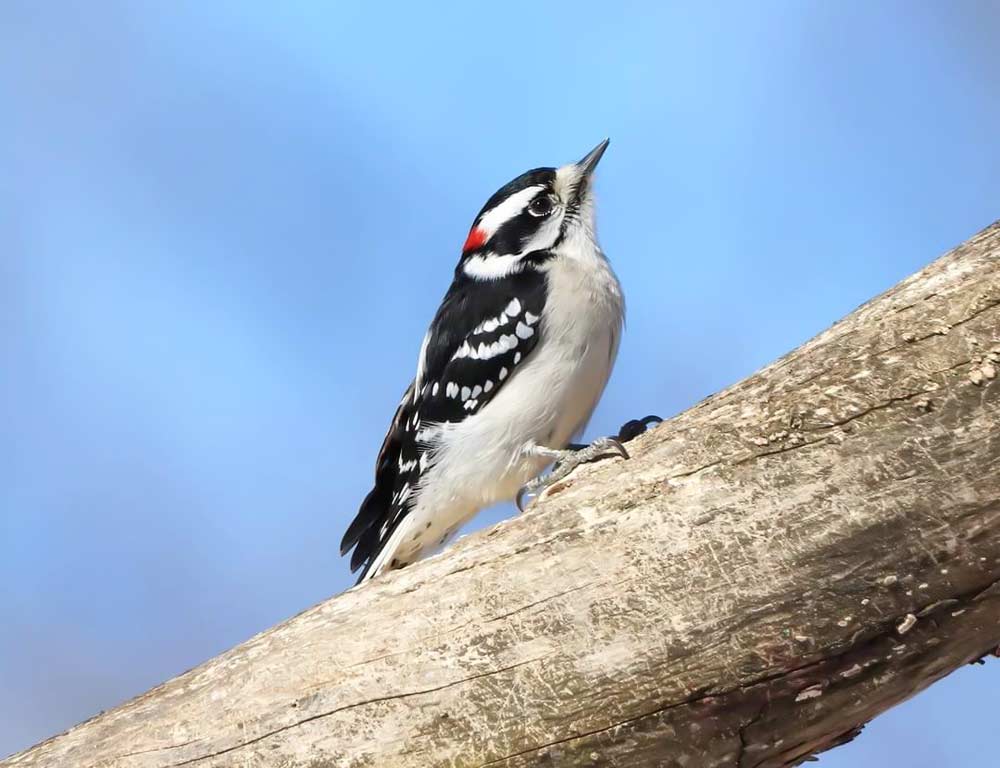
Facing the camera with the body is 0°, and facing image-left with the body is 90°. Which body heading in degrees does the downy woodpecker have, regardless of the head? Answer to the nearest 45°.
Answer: approximately 270°
